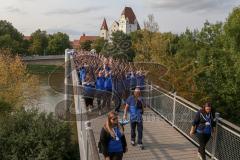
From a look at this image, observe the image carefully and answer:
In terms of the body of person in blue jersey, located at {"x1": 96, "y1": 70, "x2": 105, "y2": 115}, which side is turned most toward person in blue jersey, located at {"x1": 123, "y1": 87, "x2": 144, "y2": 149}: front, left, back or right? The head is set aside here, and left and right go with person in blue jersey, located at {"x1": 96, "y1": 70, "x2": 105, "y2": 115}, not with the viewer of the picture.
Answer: front

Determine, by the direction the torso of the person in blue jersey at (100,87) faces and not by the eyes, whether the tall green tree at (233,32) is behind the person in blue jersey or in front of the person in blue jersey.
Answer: behind

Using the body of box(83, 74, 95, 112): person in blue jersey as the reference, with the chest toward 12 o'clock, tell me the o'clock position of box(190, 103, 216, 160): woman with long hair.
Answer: The woman with long hair is roughly at 11 o'clock from the person in blue jersey.

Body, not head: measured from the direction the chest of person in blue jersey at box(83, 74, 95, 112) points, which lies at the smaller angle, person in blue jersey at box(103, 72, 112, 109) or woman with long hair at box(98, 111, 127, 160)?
the woman with long hair

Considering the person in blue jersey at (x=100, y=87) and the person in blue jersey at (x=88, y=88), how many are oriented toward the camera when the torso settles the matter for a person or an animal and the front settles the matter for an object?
2

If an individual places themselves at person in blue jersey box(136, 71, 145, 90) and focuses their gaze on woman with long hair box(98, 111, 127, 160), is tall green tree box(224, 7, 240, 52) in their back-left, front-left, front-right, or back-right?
back-left

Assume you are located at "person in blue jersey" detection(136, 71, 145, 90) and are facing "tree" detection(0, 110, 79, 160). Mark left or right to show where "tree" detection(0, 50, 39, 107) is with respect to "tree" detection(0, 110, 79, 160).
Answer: right
